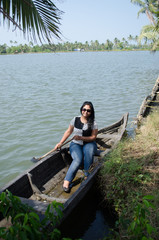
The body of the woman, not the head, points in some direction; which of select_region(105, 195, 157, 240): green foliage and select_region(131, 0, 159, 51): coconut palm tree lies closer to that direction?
the green foliage

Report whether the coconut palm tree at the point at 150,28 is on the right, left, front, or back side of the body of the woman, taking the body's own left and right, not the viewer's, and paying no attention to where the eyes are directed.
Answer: back

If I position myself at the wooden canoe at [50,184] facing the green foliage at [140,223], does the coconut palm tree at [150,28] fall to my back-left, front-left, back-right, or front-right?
back-left

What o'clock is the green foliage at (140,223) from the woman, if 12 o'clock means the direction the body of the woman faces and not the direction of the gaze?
The green foliage is roughly at 12 o'clock from the woman.

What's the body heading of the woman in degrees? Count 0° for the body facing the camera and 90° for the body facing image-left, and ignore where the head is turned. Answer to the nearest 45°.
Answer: approximately 0°
